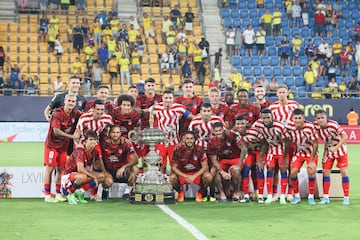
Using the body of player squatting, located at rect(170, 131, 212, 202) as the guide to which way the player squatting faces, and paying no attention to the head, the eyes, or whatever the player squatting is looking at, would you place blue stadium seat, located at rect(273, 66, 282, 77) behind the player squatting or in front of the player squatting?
behind

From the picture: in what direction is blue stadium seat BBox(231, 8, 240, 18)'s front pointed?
toward the camera

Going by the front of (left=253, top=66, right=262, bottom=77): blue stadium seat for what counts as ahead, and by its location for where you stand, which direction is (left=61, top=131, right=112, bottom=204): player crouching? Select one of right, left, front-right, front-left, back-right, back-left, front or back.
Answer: front

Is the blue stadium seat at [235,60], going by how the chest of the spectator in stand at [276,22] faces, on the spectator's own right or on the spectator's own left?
on the spectator's own right

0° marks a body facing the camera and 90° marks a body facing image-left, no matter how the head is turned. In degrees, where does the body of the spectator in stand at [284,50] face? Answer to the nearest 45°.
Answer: approximately 0°

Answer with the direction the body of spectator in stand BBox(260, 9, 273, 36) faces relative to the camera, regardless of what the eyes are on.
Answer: toward the camera

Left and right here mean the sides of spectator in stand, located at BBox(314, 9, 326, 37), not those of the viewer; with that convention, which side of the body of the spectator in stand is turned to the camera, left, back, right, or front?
front

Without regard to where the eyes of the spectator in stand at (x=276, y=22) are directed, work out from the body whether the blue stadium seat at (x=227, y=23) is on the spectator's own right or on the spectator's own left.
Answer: on the spectator's own right

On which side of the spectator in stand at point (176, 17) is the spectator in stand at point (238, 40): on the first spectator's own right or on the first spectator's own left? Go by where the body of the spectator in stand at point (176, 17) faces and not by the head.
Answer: on the first spectator's own left

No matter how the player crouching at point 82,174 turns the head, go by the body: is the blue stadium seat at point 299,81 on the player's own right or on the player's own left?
on the player's own left

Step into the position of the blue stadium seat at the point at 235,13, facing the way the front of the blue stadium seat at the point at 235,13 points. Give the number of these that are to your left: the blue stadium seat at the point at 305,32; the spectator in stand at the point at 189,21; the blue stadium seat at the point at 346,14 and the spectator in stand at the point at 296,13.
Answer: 3
